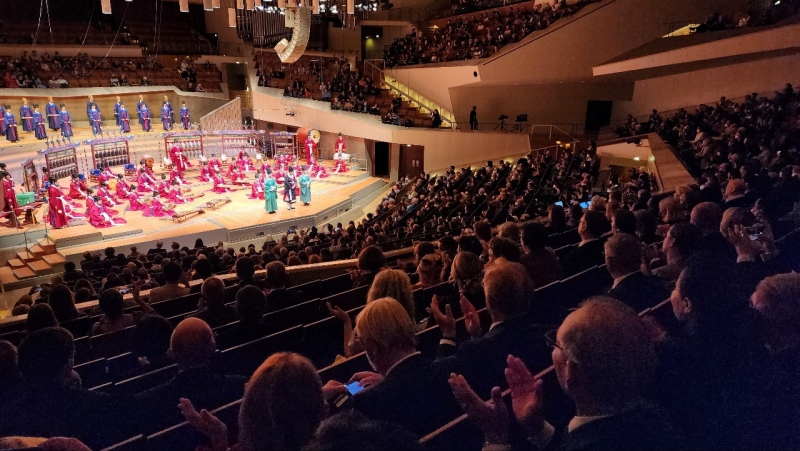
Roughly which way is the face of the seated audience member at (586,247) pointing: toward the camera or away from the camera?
away from the camera

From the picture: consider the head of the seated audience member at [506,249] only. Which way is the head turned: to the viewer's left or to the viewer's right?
to the viewer's left

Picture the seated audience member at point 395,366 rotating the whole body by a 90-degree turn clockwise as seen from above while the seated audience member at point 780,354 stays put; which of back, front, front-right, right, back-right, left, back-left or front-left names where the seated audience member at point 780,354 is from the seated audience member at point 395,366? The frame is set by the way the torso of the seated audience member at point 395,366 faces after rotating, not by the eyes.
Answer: front-right

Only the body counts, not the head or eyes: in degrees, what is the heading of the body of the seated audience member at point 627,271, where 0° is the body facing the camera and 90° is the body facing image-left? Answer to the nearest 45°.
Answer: approximately 135°

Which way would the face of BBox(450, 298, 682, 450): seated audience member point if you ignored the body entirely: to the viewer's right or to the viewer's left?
to the viewer's left

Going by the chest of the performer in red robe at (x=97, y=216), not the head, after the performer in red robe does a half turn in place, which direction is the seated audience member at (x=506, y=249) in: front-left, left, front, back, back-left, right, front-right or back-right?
back-left

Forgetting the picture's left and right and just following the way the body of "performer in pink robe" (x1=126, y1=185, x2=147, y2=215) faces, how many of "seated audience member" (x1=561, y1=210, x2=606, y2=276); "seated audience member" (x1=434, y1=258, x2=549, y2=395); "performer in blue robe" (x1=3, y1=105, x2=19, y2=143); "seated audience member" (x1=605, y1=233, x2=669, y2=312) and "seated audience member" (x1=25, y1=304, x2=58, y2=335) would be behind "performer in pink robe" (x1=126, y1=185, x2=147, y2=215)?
1

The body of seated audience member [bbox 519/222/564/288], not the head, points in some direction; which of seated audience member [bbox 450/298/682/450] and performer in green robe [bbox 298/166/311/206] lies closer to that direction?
the performer in green robe

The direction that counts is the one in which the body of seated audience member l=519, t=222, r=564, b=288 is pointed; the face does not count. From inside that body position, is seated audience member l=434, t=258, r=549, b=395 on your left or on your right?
on your left

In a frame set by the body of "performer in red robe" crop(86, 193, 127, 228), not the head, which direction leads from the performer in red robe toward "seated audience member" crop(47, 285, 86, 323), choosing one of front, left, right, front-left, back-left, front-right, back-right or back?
front-right

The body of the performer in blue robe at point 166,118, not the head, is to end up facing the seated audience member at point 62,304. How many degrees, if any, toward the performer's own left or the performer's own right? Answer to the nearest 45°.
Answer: approximately 45° to the performer's own right

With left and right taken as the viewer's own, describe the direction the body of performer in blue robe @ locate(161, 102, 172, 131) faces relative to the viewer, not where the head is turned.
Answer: facing the viewer and to the right of the viewer

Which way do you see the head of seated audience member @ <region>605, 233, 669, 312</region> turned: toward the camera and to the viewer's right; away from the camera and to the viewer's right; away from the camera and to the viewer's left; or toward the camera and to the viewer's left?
away from the camera and to the viewer's left

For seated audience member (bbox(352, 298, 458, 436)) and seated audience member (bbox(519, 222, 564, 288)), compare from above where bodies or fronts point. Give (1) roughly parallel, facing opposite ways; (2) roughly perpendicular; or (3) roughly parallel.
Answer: roughly parallel

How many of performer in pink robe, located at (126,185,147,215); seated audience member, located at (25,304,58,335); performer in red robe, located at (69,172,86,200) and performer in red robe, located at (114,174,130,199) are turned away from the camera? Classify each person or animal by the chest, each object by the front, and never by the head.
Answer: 1

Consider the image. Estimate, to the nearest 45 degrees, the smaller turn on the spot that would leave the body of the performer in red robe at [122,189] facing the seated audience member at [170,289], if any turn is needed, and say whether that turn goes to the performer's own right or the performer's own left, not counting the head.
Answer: approximately 45° to the performer's own right

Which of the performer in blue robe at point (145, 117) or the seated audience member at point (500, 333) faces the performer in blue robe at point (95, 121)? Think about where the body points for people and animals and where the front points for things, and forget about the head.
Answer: the seated audience member

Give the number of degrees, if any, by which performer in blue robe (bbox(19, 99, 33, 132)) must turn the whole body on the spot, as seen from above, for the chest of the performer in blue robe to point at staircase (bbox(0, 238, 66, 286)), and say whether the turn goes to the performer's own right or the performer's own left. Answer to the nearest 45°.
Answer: approximately 45° to the performer's own right

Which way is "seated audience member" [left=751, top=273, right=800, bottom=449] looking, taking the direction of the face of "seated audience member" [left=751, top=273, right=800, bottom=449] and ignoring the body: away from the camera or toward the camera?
away from the camera
